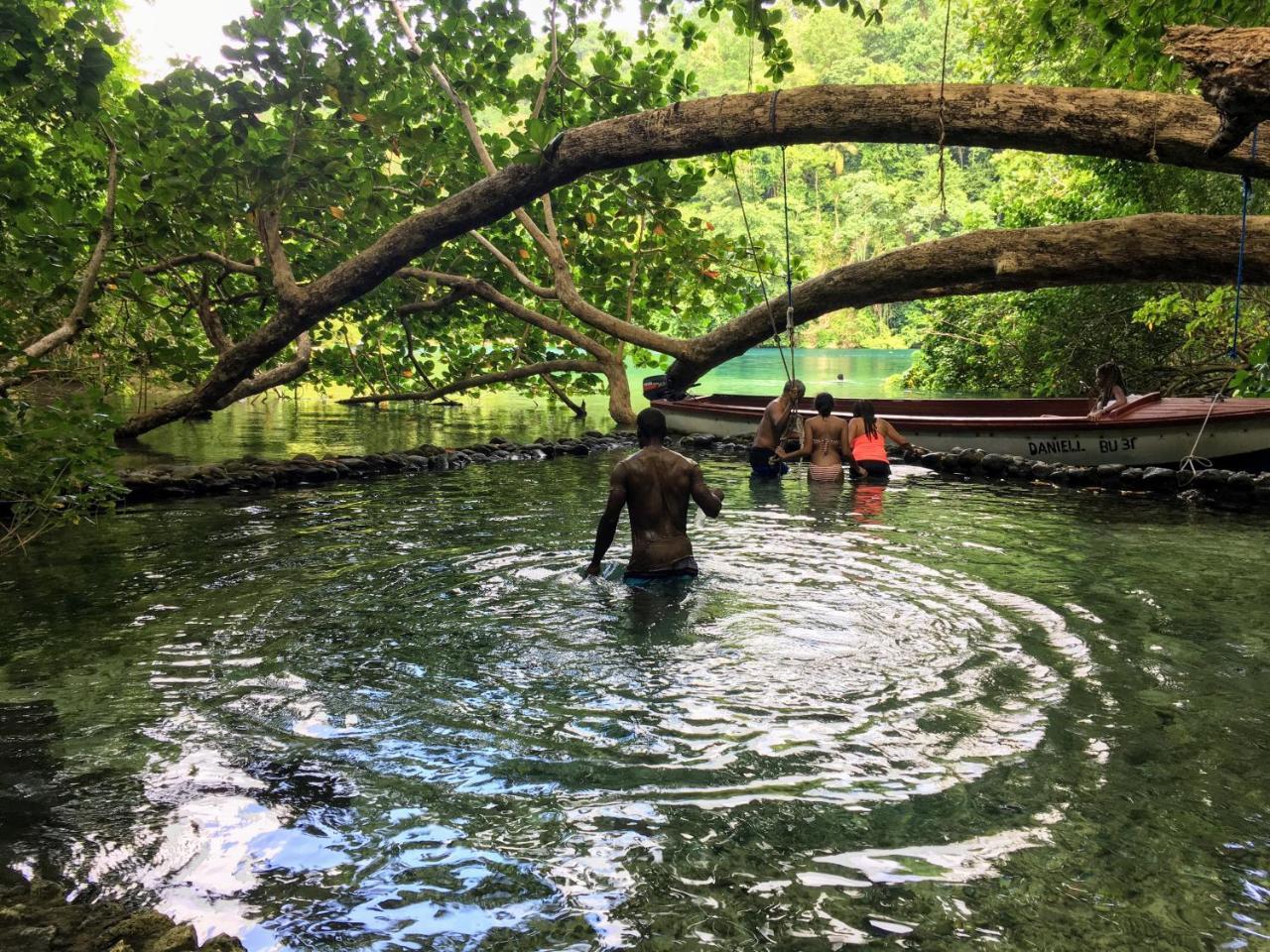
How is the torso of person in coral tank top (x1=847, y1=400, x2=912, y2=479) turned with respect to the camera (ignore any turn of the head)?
away from the camera

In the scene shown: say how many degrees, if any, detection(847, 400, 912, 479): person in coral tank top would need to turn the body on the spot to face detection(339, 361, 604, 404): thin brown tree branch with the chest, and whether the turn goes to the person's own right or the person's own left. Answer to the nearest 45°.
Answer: approximately 45° to the person's own left

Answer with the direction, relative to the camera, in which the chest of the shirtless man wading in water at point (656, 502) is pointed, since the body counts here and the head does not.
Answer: away from the camera

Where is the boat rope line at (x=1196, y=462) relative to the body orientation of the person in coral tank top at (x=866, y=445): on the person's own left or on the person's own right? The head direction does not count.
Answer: on the person's own right

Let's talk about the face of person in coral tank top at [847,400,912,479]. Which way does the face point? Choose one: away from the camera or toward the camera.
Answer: away from the camera

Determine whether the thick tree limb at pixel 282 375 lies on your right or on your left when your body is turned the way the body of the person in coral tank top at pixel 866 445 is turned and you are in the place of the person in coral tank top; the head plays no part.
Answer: on your left

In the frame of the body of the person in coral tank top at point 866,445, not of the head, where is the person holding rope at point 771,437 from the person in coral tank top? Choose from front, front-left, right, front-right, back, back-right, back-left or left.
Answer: left

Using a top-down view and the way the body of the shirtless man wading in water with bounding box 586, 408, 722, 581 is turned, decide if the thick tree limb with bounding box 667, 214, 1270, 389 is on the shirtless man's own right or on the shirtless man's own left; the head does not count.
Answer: on the shirtless man's own right

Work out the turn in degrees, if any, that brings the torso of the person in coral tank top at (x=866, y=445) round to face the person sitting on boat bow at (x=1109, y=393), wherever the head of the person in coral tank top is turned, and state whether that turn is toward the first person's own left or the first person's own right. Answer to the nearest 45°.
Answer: approximately 90° to the first person's own right

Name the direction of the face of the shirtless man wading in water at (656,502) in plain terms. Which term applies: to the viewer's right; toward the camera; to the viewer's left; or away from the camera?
away from the camera

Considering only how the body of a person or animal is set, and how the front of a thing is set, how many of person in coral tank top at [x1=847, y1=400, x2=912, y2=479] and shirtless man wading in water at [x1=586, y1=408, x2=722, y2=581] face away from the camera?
2

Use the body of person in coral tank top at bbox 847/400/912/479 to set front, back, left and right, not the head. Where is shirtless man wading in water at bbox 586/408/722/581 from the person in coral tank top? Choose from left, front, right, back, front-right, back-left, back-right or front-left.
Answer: back
